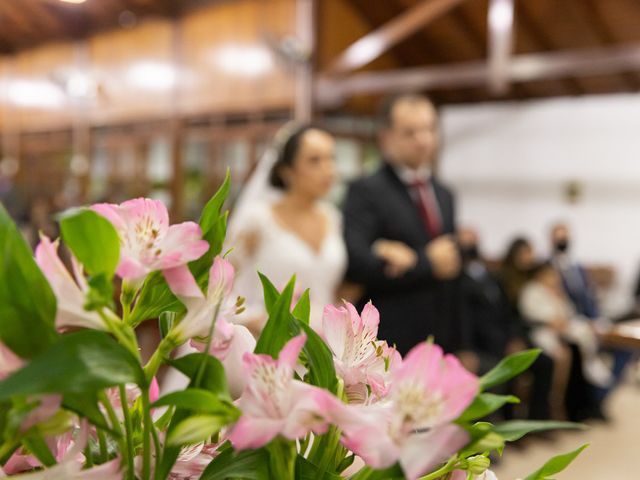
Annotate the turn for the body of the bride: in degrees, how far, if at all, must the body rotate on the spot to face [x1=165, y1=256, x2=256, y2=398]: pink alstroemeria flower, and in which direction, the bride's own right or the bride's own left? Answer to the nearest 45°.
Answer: approximately 45° to the bride's own right

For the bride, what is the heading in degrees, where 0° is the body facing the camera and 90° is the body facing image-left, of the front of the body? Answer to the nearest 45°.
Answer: approximately 315°

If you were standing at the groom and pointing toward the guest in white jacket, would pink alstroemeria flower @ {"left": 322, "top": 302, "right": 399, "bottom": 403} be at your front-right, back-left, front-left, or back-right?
back-right

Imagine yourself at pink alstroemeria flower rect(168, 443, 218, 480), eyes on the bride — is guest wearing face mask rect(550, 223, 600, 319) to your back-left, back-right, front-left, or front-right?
front-right

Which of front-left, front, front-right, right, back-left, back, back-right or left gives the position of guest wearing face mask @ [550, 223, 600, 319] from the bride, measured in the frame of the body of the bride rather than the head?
left

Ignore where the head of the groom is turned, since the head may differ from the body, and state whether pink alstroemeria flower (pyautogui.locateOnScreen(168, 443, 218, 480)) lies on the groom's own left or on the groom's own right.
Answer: on the groom's own right

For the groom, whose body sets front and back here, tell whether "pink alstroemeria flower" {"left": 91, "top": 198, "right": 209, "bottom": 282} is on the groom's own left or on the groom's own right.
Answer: on the groom's own right

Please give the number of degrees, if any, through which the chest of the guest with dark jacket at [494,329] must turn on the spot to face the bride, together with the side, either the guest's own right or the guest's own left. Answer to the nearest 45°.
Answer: approximately 45° to the guest's own right

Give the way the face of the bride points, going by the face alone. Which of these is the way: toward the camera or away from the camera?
toward the camera

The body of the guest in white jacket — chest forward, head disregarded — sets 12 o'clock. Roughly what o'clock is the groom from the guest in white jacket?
The groom is roughly at 2 o'clock from the guest in white jacket.

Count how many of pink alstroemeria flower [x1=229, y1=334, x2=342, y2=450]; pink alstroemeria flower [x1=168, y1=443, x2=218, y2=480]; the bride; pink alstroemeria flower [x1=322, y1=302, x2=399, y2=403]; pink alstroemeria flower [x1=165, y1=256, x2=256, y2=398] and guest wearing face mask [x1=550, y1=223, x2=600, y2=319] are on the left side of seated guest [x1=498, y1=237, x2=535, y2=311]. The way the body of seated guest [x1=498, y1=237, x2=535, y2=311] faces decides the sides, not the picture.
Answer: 1
